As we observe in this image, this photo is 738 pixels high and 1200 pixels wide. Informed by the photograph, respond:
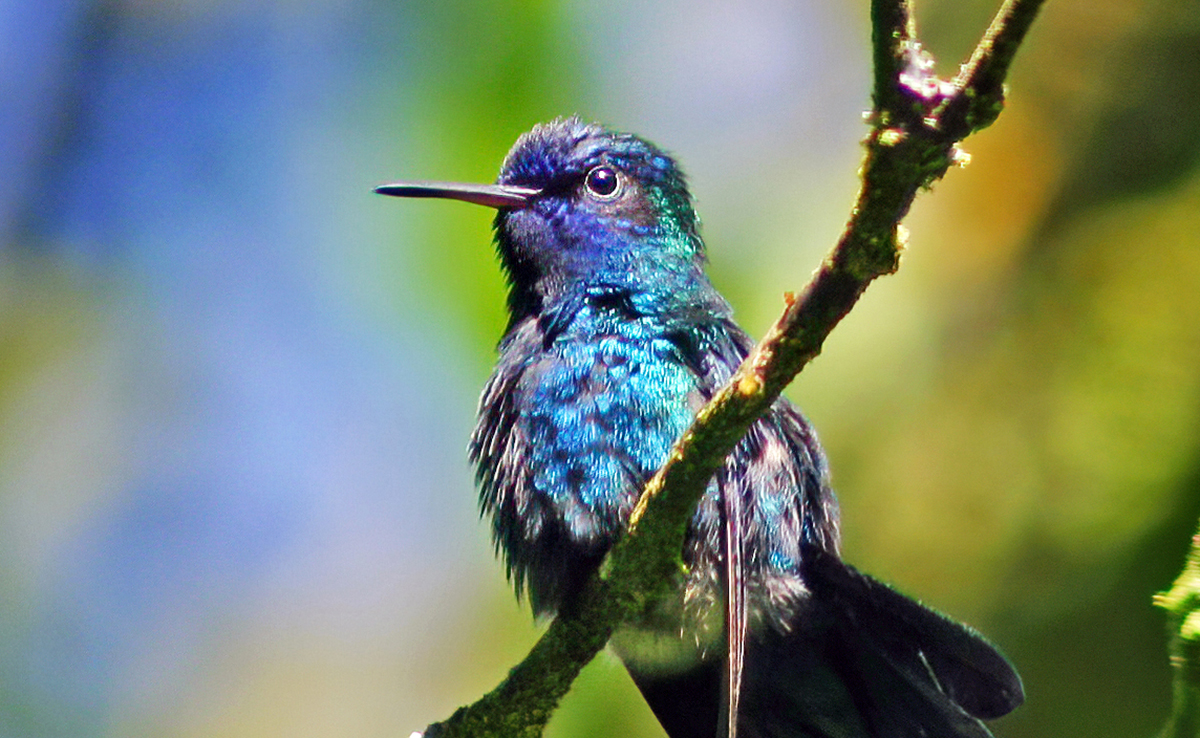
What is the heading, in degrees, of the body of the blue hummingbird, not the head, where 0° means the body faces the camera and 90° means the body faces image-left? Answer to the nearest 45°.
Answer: approximately 45°

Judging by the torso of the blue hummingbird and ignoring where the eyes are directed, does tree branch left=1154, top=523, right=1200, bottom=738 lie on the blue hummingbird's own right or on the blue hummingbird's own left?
on the blue hummingbird's own left
